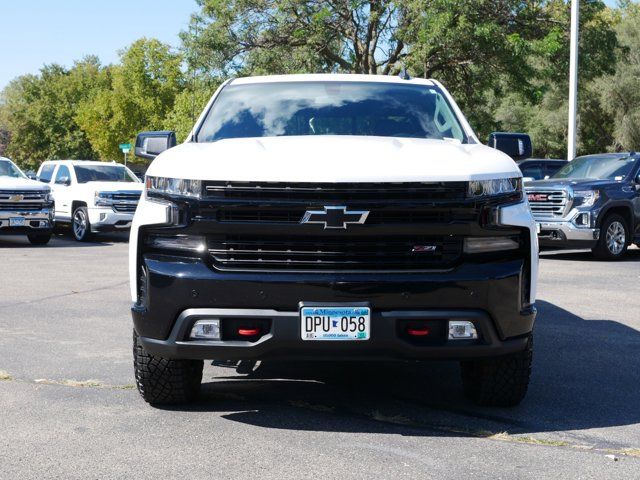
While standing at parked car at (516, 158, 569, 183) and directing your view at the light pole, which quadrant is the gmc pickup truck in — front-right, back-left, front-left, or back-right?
back-right

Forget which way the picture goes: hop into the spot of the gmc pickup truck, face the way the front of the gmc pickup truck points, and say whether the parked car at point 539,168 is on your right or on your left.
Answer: on your right

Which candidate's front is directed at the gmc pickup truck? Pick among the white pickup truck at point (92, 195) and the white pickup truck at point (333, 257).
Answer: the white pickup truck at point (92, 195)

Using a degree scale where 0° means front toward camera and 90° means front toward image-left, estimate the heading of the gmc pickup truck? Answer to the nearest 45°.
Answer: approximately 45°

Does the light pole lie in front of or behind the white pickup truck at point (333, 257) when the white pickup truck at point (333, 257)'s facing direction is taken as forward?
behind

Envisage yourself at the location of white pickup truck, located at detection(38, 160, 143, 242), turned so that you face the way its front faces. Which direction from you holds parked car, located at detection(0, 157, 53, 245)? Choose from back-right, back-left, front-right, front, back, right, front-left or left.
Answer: right

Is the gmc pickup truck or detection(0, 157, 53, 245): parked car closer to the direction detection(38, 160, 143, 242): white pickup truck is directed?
the gmc pickup truck

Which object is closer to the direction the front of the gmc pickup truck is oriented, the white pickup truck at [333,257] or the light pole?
the white pickup truck

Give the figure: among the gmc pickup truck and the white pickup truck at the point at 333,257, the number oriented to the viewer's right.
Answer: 0

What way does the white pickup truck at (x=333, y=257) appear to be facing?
toward the camera

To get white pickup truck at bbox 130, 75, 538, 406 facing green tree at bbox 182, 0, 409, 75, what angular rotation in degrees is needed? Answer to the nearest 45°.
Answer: approximately 180°
